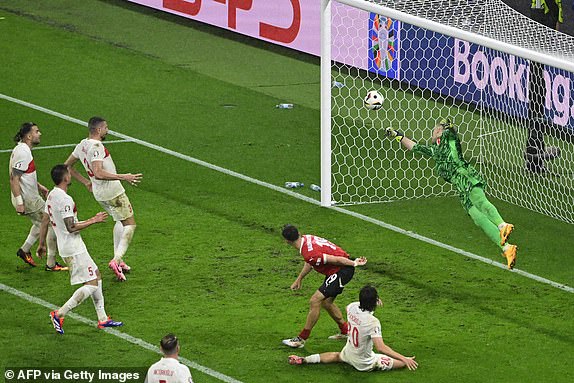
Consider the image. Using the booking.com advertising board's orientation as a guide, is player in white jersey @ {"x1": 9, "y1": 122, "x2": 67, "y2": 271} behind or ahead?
ahead

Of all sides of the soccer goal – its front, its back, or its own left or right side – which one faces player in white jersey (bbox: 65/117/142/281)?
front

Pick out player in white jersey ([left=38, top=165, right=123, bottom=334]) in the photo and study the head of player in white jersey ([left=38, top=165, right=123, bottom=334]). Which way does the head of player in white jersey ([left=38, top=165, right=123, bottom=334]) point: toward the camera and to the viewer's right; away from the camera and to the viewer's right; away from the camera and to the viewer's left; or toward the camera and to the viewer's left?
away from the camera and to the viewer's right

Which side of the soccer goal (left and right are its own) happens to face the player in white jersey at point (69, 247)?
front

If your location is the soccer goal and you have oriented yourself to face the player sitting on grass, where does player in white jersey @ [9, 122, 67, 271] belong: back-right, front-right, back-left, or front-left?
front-right

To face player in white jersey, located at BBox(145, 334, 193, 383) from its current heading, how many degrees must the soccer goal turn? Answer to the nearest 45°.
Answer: approximately 45° to its left

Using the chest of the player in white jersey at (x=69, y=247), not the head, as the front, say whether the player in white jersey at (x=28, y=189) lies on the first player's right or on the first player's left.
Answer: on the first player's left

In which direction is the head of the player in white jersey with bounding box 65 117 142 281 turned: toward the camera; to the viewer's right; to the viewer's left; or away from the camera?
to the viewer's right

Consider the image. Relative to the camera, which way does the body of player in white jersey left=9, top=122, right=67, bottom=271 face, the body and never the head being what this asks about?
to the viewer's right

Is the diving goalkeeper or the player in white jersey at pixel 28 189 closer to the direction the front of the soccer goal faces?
the player in white jersey
